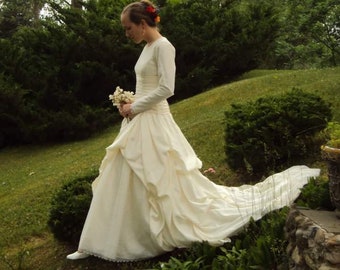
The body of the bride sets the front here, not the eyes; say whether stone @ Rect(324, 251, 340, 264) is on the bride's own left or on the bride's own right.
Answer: on the bride's own left

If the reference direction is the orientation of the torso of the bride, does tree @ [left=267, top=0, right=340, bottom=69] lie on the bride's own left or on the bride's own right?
on the bride's own right

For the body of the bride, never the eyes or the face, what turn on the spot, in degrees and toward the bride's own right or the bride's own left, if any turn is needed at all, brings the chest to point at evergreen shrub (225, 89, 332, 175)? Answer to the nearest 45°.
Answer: approximately 135° to the bride's own right

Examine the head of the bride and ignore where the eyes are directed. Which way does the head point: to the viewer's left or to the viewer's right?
to the viewer's left

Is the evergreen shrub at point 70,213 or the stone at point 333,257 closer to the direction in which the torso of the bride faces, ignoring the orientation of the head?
the evergreen shrub

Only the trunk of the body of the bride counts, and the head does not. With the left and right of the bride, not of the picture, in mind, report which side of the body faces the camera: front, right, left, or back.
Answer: left

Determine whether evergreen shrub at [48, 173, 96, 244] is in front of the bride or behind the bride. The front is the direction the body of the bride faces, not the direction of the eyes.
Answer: in front
